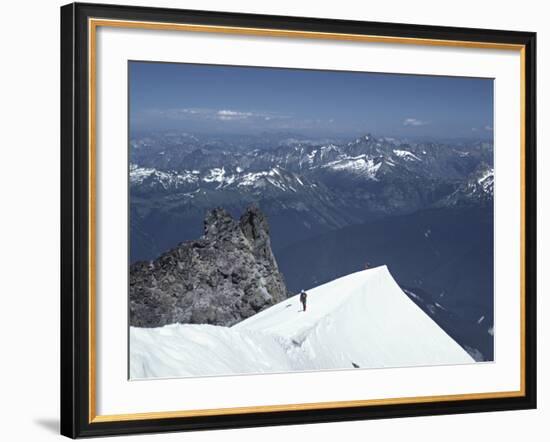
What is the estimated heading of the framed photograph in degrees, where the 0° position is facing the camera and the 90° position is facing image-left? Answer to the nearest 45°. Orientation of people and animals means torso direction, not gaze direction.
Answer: approximately 315°
